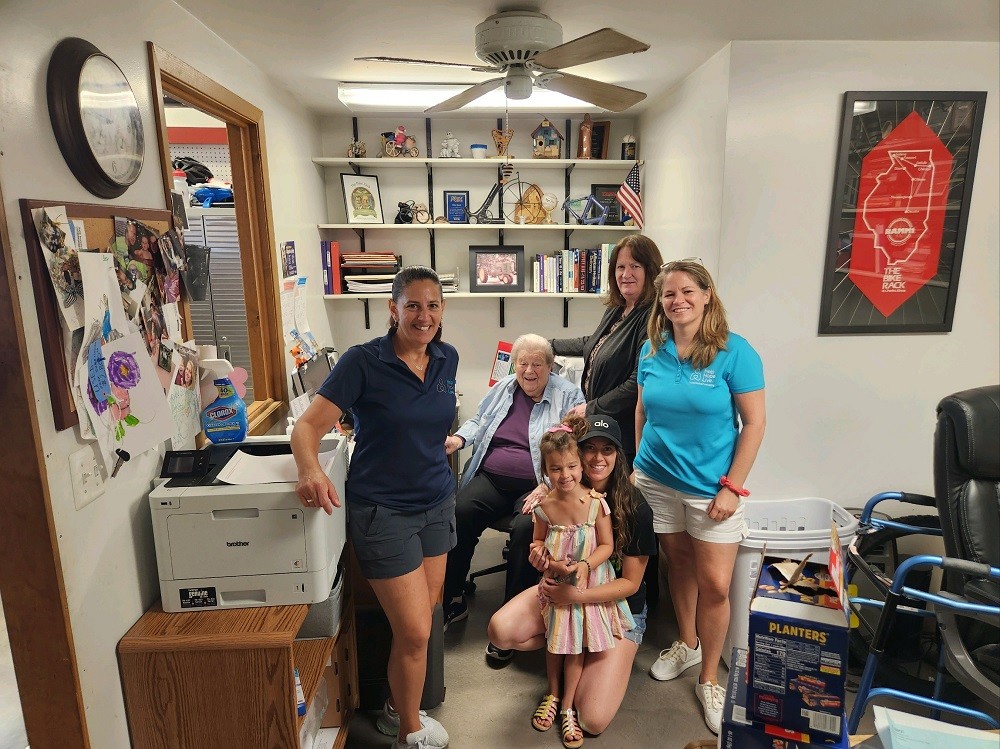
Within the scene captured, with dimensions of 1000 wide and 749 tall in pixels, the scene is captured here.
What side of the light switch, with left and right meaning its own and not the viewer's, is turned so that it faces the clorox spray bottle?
left

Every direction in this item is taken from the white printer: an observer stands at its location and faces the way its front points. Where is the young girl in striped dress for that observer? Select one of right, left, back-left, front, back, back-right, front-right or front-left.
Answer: left

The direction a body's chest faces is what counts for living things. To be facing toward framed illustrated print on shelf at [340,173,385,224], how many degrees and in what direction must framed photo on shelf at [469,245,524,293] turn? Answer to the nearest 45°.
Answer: approximately 90° to its right

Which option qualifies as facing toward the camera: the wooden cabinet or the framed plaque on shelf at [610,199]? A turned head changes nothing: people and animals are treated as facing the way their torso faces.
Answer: the framed plaque on shelf

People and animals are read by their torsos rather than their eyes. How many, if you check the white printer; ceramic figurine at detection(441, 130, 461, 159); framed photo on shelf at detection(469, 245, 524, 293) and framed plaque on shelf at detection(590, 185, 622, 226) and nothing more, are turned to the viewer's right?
0

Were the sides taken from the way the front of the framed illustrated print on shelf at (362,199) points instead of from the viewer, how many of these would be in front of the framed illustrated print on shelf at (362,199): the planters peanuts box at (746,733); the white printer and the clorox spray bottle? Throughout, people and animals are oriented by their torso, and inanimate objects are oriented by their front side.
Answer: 3

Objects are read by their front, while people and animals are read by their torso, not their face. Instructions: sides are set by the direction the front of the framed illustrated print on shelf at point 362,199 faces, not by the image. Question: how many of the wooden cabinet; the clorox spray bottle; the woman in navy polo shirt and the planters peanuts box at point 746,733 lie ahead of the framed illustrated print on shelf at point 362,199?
4

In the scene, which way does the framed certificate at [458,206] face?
toward the camera

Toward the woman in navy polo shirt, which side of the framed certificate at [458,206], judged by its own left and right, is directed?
front

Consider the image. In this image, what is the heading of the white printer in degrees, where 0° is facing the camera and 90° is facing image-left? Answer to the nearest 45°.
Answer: approximately 0°

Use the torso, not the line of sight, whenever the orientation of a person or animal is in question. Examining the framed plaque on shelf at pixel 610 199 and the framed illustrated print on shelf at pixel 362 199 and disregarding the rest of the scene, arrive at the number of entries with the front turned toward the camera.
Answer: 2

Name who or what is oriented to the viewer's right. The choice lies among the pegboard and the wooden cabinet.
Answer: the wooden cabinet

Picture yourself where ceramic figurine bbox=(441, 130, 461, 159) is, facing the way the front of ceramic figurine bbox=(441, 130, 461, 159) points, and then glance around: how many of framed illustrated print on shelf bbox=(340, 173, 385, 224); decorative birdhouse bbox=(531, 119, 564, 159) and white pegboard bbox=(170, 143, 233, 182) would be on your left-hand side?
1

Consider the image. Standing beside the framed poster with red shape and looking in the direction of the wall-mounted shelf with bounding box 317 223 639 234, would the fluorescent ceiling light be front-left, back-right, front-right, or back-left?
front-left
